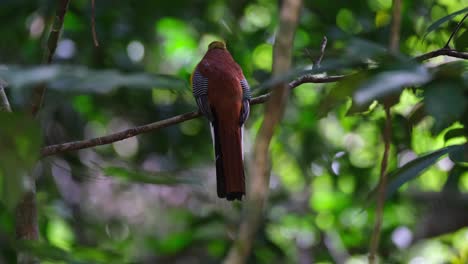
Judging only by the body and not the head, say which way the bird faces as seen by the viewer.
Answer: away from the camera

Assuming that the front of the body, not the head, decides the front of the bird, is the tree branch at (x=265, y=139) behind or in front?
behind

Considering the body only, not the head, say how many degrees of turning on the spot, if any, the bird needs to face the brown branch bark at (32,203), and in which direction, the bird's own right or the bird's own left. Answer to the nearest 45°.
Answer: approximately 135° to the bird's own left
